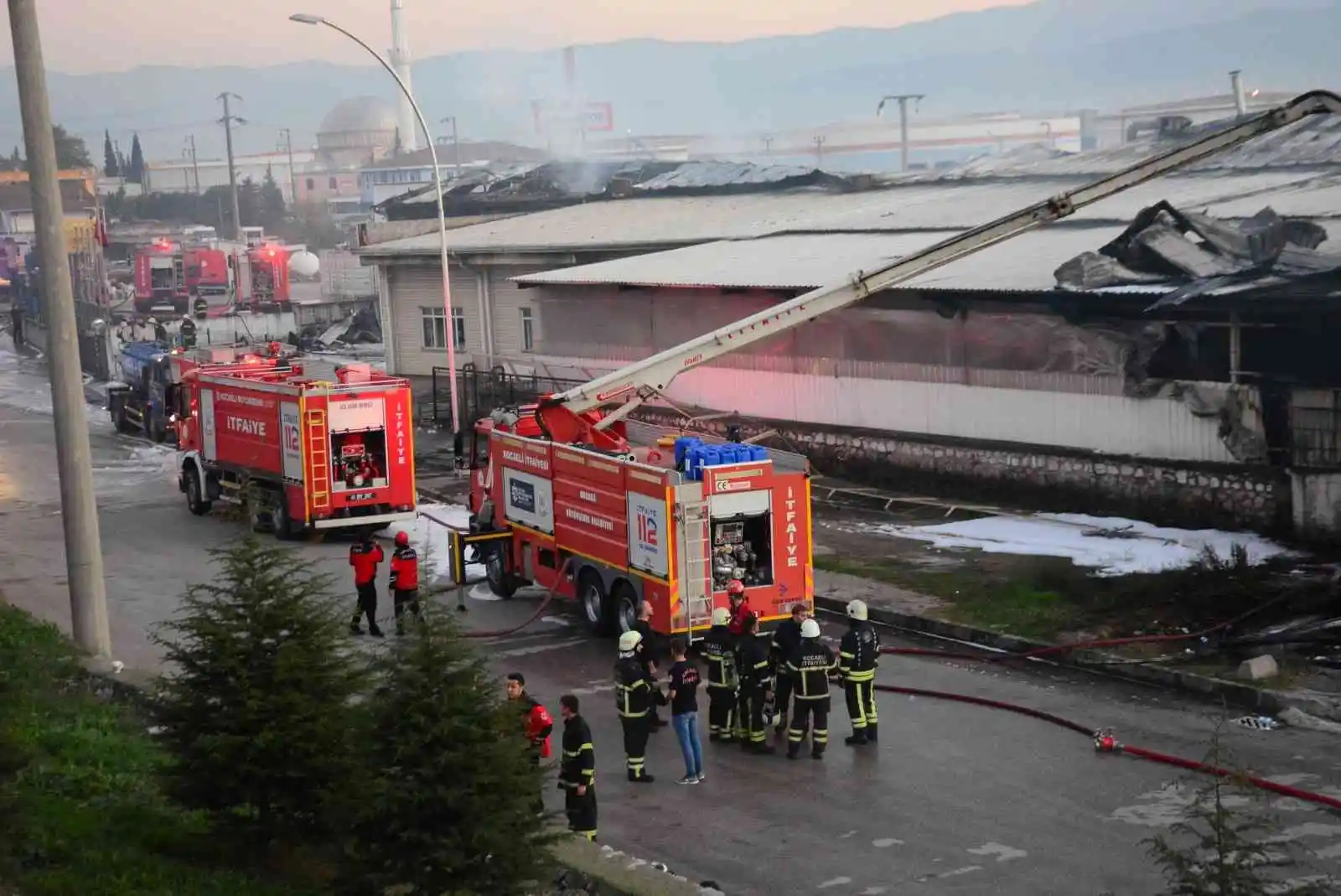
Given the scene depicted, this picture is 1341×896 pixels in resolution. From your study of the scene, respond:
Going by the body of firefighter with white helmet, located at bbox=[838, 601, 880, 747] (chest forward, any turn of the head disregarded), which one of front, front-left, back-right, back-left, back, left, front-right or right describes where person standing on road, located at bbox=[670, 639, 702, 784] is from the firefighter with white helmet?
left

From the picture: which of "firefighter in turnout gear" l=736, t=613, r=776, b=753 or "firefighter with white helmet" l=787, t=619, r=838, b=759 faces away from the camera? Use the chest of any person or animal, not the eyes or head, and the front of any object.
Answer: the firefighter with white helmet

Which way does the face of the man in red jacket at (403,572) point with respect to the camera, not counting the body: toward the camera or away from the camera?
away from the camera

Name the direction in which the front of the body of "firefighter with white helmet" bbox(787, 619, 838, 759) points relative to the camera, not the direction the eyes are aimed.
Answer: away from the camera

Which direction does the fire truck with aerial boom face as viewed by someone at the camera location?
facing away from the viewer and to the left of the viewer

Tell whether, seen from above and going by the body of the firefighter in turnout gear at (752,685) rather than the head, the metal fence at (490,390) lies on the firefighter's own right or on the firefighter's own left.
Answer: on the firefighter's own left

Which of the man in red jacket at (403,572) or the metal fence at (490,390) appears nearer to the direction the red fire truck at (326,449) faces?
the metal fence

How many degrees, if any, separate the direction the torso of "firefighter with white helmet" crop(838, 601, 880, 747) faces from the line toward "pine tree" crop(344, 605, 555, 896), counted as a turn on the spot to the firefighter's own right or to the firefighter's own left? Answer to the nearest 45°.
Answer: approximately 135° to the firefighter's own left

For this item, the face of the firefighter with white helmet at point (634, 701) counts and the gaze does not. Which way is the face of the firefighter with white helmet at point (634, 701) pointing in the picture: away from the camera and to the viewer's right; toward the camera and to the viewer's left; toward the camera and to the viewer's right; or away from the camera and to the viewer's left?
away from the camera and to the viewer's right
